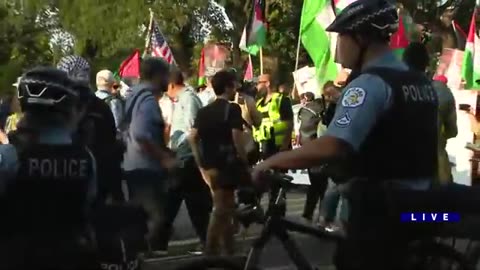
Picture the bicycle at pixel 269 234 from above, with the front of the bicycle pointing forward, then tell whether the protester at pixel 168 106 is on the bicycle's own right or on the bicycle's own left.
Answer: on the bicycle's own right

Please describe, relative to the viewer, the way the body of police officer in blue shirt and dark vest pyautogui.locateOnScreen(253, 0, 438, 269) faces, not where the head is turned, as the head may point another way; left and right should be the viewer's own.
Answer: facing away from the viewer and to the left of the viewer

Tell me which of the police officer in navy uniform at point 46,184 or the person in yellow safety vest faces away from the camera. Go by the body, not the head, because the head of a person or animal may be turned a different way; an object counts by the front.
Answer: the police officer in navy uniform

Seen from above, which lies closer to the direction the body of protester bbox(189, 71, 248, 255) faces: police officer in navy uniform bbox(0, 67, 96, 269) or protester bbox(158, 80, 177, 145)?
the protester

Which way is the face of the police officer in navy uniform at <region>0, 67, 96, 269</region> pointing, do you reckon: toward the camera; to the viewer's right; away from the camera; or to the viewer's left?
away from the camera

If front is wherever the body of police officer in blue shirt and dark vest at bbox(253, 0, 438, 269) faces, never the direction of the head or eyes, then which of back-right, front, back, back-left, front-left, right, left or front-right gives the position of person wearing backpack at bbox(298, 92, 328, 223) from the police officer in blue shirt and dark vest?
front-right

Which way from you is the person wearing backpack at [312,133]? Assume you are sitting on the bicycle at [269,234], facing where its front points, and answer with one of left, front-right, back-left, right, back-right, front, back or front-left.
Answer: right

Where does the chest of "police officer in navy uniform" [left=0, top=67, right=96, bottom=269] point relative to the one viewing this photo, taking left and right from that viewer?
facing away from the viewer

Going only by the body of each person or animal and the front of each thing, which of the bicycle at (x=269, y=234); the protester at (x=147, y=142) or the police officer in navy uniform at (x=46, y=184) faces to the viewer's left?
the bicycle

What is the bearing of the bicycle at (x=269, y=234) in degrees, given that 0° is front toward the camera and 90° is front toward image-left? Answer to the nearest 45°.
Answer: approximately 90°

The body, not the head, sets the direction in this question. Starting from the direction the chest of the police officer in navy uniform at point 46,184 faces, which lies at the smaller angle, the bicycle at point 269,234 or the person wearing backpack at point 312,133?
the person wearing backpack

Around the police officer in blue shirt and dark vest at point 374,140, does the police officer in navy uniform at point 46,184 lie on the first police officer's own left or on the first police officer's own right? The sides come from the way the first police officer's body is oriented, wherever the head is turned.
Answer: on the first police officer's own left
